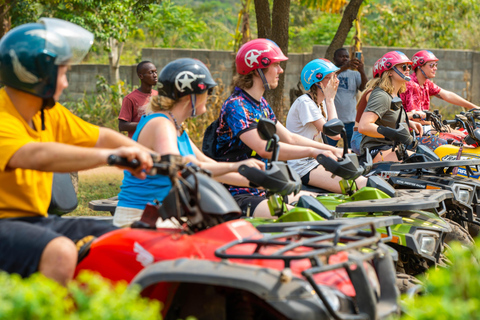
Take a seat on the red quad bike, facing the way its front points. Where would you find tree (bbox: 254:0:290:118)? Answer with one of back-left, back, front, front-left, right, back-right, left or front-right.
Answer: back-left

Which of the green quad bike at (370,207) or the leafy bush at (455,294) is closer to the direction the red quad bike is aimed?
the leafy bush

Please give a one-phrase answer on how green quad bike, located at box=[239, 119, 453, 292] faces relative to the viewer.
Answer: facing the viewer and to the right of the viewer

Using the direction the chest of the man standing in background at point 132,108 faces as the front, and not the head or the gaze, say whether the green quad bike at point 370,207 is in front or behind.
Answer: in front

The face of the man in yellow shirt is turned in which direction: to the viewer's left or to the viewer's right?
to the viewer's right

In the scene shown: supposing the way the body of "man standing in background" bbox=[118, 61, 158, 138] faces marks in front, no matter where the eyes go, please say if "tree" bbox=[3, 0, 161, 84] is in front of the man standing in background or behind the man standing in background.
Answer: behind

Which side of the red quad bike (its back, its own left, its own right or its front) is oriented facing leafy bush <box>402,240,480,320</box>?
front

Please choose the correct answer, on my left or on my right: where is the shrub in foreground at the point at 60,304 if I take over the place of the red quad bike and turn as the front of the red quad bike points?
on my right

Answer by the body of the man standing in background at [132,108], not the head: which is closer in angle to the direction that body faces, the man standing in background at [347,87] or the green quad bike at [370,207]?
the green quad bike

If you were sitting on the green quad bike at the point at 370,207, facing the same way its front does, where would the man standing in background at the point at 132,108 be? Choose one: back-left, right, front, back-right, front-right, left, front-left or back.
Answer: back
